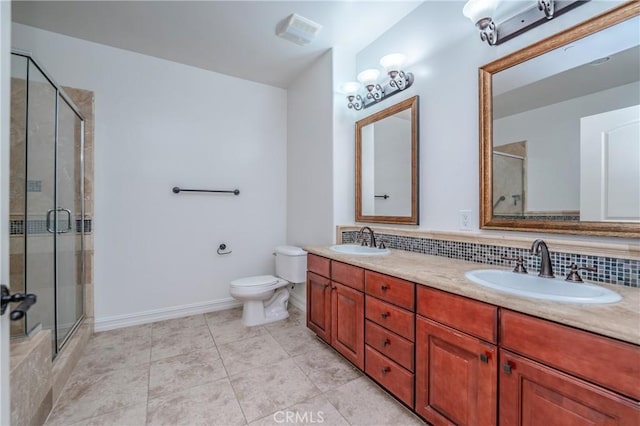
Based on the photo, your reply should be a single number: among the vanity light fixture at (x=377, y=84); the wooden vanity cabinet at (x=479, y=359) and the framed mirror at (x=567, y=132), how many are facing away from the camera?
0

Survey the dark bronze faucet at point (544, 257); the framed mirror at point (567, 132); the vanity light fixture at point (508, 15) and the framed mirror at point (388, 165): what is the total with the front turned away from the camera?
0

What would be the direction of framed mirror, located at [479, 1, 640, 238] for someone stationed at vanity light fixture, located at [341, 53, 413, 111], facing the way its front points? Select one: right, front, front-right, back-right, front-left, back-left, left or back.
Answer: left

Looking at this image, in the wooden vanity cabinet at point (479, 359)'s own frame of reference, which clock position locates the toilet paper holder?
The toilet paper holder is roughly at 2 o'clock from the wooden vanity cabinet.

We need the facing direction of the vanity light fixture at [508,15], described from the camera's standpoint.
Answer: facing the viewer and to the left of the viewer

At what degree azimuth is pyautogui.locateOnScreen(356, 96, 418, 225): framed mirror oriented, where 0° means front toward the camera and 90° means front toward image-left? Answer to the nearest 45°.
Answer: approximately 45°

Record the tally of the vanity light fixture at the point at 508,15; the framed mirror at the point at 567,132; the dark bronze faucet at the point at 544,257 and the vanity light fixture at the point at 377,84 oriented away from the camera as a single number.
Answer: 0

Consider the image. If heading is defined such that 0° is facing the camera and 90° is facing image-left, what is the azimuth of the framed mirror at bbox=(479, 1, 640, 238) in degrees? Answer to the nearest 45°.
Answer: approximately 45°

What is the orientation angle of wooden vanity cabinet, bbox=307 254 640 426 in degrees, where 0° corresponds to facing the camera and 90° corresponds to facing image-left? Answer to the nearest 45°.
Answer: approximately 45°

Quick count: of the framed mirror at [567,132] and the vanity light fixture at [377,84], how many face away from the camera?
0

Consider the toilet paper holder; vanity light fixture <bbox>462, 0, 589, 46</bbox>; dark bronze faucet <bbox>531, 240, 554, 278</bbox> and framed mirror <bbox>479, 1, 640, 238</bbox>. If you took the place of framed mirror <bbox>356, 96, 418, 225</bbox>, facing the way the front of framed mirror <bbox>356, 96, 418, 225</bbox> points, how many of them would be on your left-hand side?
3

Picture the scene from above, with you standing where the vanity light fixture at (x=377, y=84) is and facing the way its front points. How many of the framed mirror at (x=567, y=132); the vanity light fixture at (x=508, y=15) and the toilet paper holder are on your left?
2

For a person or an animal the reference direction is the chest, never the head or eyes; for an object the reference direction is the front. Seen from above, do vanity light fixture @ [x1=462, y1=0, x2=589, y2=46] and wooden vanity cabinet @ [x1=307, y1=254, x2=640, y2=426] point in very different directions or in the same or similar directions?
same or similar directions

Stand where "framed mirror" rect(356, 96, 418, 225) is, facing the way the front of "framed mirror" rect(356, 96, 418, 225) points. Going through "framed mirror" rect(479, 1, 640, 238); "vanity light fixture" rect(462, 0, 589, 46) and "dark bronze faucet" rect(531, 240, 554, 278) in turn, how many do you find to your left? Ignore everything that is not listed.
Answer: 3
